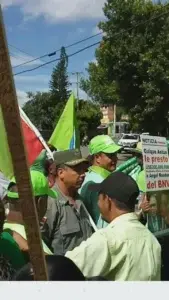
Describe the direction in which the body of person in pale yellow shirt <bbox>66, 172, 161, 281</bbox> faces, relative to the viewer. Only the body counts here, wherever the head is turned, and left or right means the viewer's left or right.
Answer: facing away from the viewer and to the left of the viewer

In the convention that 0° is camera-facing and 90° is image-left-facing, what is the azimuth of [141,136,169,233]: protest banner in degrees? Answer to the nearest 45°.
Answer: approximately 0°

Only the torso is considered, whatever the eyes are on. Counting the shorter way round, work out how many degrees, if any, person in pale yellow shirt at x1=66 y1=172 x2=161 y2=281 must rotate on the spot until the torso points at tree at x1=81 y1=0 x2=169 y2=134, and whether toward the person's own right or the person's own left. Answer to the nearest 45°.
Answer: approximately 45° to the person's own right

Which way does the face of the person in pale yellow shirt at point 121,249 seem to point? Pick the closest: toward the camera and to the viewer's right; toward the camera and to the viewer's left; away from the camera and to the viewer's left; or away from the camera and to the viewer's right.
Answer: away from the camera and to the viewer's left

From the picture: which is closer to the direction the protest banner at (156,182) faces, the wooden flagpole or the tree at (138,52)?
the wooden flagpole

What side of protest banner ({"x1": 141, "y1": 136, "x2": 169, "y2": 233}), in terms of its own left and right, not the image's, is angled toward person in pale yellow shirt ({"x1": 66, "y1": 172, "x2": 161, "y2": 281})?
front

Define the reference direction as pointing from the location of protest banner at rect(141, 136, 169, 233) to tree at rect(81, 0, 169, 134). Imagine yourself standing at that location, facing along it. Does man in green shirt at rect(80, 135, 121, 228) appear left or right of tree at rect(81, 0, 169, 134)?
left

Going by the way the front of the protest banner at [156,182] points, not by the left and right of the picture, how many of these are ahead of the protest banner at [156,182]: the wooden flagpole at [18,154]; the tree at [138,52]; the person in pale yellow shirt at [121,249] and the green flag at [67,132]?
2

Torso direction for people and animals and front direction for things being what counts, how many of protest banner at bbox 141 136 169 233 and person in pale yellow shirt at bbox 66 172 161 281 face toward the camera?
1

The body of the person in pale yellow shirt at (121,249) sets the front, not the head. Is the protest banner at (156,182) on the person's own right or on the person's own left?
on the person's own right

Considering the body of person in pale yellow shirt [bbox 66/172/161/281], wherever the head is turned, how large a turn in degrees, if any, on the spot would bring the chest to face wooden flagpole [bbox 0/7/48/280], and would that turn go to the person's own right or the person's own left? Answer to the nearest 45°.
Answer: approximately 135° to the person's own left

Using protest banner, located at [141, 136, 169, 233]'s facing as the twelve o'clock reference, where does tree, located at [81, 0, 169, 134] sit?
The tree is roughly at 6 o'clock from the protest banner.

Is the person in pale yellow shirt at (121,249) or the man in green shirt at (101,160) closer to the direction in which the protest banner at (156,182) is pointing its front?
the person in pale yellow shirt
